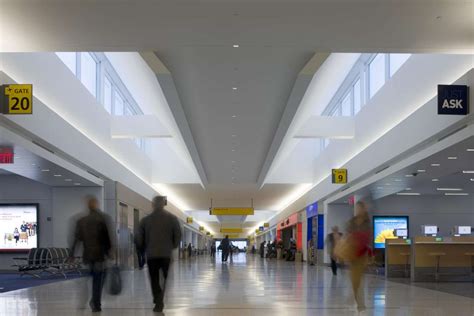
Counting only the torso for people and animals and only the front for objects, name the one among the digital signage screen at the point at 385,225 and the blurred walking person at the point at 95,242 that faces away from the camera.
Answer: the blurred walking person

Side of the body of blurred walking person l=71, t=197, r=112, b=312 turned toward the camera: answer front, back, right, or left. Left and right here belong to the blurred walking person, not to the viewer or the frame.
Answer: back

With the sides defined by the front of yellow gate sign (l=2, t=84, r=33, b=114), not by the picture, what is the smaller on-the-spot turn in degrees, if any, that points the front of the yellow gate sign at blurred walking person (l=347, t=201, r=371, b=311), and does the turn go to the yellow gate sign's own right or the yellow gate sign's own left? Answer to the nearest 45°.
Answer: approximately 45° to the yellow gate sign's own left

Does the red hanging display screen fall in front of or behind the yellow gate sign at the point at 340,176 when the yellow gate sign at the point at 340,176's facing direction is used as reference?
in front

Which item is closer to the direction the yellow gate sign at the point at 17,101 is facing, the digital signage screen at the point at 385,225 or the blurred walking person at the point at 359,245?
the blurred walking person

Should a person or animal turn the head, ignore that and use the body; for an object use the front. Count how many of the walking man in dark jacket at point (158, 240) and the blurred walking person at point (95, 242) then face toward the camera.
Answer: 0
